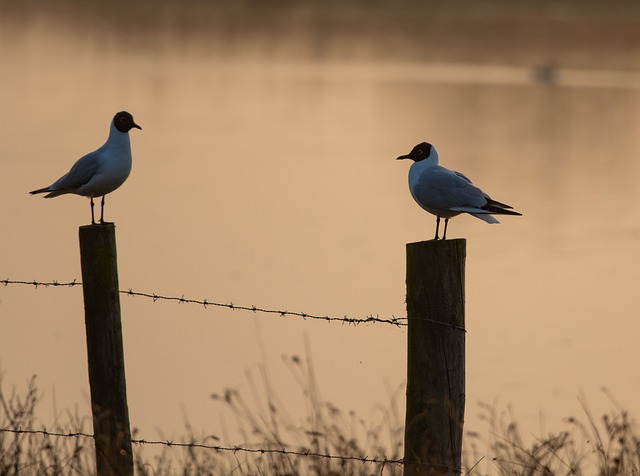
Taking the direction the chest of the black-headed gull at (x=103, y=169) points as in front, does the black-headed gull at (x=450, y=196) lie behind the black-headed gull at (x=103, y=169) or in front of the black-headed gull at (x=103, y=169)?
in front

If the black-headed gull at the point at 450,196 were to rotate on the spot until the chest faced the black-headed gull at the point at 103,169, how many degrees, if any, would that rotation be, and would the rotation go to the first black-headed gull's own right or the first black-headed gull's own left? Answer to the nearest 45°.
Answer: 0° — it already faces it

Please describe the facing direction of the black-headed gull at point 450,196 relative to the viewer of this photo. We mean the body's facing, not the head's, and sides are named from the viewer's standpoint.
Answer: facing to the left of the viewer

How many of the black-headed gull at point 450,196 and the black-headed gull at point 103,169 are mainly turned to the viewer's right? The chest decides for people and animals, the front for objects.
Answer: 1

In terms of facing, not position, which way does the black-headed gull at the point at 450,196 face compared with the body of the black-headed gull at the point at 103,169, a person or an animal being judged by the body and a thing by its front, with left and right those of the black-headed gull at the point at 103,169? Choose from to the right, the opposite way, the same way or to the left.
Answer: the opposite way

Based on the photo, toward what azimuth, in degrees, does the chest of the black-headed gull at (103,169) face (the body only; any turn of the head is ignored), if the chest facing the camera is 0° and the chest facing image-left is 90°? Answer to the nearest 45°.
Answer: approximately 270°
